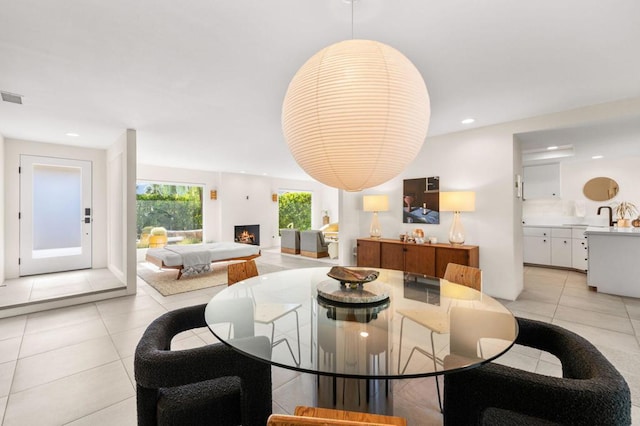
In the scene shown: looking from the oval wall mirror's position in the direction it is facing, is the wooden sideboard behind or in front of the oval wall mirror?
in front

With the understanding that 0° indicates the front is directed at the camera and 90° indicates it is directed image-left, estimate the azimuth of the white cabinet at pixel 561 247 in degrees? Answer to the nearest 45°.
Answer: approximately 0°

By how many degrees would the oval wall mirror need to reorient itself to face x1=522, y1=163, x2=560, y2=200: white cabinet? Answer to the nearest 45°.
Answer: approximately 45° to its right

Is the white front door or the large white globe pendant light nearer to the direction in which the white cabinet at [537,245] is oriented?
the large white globe pendant light

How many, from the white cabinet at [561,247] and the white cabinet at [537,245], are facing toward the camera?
2

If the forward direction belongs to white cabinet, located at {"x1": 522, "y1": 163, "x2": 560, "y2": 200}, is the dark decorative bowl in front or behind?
in front

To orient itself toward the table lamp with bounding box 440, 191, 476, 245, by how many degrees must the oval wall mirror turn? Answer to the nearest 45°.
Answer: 0° — it already faces it

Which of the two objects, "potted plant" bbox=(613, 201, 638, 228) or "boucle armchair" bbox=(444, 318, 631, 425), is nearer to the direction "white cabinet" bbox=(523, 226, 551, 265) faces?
the boucle armchair

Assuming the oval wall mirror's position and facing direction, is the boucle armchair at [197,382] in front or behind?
in front
